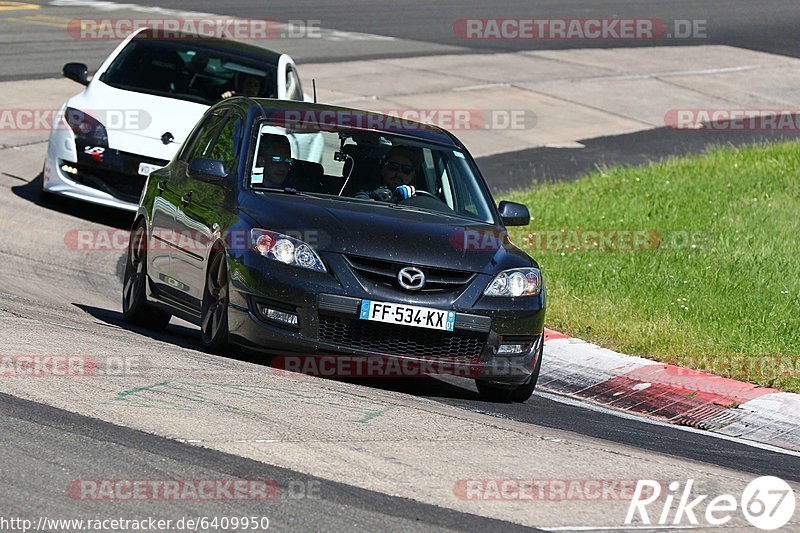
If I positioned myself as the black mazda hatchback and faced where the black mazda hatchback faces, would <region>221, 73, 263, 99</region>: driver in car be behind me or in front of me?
behind

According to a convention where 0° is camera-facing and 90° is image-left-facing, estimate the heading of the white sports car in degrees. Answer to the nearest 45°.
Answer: approximately 45°

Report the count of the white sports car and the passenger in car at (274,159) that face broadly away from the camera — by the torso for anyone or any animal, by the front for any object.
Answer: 0

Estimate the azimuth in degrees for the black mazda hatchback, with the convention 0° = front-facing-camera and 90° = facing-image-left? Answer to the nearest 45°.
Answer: approximately 315°

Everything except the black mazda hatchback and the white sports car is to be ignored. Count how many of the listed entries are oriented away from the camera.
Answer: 0

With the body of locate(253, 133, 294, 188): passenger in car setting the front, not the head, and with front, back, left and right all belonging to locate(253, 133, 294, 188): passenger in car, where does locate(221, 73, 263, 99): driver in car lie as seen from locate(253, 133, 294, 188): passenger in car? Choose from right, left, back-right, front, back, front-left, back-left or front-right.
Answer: back-left

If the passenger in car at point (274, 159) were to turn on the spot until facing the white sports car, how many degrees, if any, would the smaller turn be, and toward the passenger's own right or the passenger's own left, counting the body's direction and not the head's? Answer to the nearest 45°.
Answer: approximately 135° to the passenger's own left

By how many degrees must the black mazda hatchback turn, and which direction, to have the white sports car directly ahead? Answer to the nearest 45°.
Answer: approximately 135° to its left

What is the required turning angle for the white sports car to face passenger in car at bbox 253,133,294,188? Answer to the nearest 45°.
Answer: approximately 45° to its left
